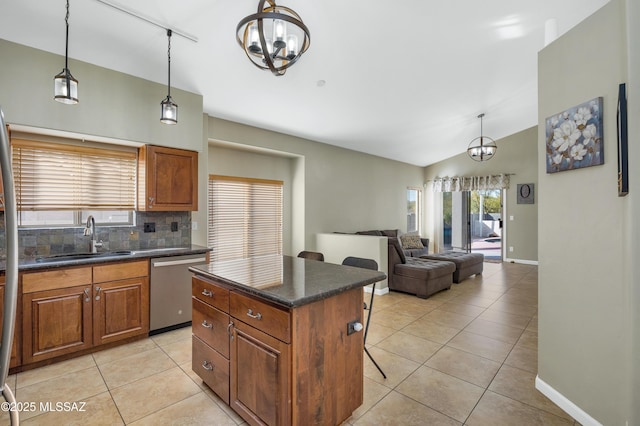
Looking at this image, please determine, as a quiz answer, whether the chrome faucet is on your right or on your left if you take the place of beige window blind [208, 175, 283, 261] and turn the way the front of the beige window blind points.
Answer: on your right

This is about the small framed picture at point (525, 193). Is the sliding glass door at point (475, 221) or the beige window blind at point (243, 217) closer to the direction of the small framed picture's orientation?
the beige window blind

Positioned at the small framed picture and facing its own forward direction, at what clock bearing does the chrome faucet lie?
The chrome faucet is roughly at 1 o'clock from the small framed picture.

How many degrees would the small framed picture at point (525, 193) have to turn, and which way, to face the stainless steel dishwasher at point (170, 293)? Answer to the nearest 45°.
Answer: approximately 45° to its right

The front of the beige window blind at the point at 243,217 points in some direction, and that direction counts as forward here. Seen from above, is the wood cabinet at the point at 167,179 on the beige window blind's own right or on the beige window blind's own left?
on the beige window blind's own right

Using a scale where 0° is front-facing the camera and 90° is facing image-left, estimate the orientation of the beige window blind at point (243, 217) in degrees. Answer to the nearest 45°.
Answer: approximately 315°

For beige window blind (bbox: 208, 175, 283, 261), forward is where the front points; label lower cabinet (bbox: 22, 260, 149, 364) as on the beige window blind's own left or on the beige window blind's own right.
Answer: on the beige window blind's own right

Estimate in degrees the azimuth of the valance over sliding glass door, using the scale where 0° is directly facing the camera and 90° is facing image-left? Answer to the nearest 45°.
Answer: approximately 0°

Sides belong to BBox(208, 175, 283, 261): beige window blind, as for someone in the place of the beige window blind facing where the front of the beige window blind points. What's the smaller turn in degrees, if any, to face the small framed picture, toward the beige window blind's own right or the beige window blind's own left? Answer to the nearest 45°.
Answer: approximately 45° to the beige window blind's own left

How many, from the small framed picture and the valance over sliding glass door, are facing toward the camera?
2
